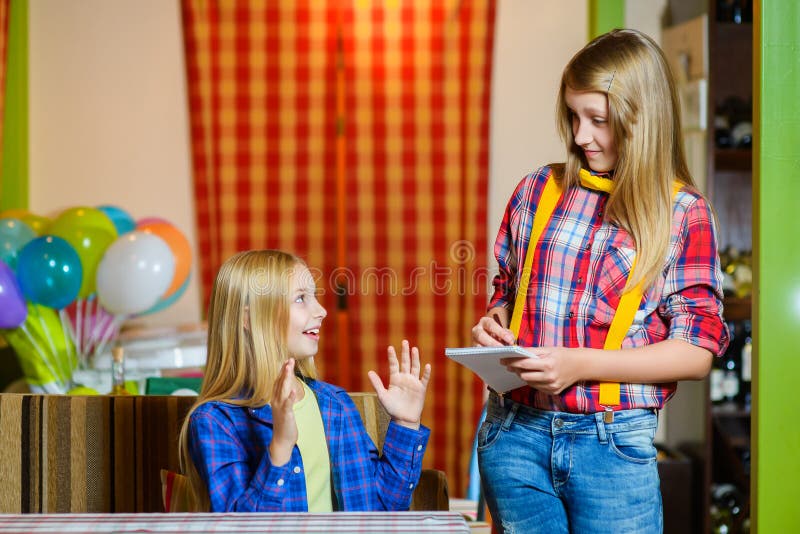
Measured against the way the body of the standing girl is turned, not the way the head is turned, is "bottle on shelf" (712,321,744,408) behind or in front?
behind

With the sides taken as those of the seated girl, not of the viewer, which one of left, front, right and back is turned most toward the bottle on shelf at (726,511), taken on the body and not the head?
left

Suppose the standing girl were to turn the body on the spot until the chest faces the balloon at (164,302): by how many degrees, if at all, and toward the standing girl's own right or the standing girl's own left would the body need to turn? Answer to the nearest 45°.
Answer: approximately 90° to the standing girl's own right

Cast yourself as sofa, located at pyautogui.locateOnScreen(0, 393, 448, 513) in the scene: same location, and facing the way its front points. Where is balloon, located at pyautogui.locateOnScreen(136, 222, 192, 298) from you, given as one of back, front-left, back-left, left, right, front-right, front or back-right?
back

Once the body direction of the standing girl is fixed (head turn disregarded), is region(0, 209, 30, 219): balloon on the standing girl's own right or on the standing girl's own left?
on the standing girl's own right

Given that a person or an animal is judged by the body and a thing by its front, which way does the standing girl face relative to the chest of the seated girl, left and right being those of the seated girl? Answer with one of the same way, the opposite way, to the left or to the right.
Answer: to the right

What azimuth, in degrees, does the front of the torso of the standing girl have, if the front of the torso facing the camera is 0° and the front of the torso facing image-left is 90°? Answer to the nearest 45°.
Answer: approximately 45°

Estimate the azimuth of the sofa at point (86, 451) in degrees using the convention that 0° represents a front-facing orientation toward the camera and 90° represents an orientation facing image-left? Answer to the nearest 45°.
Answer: approximately 0°

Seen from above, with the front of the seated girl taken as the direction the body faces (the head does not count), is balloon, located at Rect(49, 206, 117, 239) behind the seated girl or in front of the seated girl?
behind

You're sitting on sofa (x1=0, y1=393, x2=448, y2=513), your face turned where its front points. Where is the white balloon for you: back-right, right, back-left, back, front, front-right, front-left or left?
back

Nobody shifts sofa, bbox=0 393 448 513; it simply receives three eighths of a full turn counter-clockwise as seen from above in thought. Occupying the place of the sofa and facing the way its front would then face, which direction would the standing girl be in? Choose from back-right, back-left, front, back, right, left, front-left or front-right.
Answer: right

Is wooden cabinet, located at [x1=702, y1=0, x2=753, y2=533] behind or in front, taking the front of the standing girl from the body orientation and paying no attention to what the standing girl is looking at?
behind

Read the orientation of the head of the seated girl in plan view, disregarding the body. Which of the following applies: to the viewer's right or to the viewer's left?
to the viewer's right

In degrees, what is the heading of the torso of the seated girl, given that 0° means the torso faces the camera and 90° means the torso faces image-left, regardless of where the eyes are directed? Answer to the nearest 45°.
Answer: approximately 315°

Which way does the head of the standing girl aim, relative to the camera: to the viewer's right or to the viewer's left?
to the viewer's left
